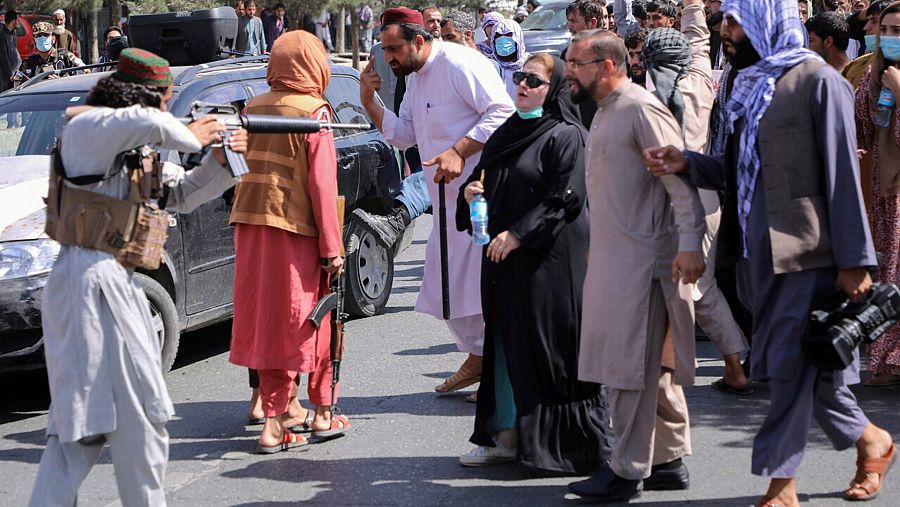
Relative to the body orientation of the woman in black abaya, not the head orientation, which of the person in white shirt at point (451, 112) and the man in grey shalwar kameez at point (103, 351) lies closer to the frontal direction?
the man in grey shalwar kameez

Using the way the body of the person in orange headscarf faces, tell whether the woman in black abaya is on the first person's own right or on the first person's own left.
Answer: on the first person's own right

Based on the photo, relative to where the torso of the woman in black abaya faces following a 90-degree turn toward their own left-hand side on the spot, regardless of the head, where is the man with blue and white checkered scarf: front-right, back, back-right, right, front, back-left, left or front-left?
front

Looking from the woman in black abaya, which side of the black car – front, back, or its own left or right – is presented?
left

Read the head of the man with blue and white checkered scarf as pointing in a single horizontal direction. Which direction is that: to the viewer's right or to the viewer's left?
to the viewer's left

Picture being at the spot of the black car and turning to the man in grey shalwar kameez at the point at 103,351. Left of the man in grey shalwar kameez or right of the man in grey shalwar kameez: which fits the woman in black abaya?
left

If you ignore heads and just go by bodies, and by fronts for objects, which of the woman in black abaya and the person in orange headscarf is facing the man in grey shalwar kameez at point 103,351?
the woman in black abaya

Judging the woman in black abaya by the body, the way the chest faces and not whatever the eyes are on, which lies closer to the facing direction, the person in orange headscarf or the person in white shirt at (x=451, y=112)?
the person in orange headscarf

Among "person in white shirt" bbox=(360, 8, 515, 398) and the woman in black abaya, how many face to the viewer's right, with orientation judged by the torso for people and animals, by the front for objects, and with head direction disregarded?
0

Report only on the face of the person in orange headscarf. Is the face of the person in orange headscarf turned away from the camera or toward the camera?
away from the camera

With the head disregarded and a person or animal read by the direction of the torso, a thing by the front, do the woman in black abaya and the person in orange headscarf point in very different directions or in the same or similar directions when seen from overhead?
very different directions

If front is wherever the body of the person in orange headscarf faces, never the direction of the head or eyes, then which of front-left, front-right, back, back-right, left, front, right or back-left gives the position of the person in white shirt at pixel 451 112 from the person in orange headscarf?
front

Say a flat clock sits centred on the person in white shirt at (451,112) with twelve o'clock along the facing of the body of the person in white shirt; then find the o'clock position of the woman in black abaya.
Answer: The woman in black abaya is roughly at 10 o'clock from the person in white shirt.

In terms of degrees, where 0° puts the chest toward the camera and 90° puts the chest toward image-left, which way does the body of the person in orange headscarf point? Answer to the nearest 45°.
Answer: approximately 225°

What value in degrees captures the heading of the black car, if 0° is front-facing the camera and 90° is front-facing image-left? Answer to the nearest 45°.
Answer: approximately 45°

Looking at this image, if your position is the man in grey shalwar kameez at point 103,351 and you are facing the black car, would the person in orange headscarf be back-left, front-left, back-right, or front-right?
front-right

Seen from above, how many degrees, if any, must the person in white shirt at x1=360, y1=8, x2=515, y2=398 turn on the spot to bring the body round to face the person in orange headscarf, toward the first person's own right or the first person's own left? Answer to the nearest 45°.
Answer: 0° — they already face them

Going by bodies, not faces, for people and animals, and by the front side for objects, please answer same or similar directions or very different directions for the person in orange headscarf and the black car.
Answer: very different directions
